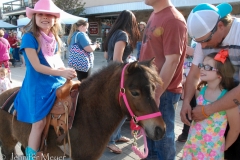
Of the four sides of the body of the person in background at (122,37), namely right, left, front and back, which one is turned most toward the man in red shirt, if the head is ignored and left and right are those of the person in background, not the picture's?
right

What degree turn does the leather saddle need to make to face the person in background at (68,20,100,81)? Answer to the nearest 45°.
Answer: approximately 135° to its left

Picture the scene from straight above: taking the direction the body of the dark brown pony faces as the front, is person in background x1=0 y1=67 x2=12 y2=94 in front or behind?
behind

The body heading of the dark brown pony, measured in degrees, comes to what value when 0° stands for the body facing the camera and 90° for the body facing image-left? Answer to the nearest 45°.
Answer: approximately 315°

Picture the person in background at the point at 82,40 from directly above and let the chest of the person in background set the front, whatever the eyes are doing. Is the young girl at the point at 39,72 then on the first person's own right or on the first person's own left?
on the first person's own right

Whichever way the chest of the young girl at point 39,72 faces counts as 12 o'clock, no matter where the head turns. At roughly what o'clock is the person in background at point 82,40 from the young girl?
The person in background is roughly at 8 o'clock from the young girl.

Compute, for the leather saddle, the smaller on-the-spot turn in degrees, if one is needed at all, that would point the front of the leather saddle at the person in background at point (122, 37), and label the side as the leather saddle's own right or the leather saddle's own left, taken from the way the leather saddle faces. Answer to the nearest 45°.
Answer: approximately 90° to the leather saddle's own left

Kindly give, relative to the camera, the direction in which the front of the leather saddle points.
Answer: facing the viewer and to the right of the viewer
